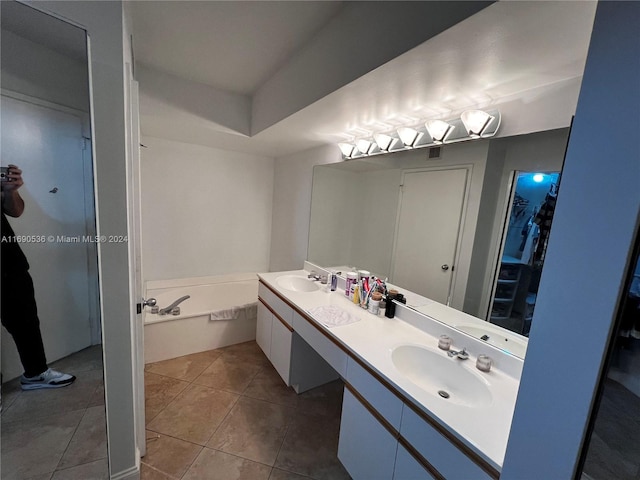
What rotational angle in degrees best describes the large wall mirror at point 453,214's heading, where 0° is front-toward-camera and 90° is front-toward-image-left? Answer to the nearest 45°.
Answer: approximately 45°

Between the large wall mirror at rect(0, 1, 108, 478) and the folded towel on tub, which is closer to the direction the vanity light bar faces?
the large wall mirror

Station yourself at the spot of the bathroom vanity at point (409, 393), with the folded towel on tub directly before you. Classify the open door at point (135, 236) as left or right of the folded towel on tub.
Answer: left
